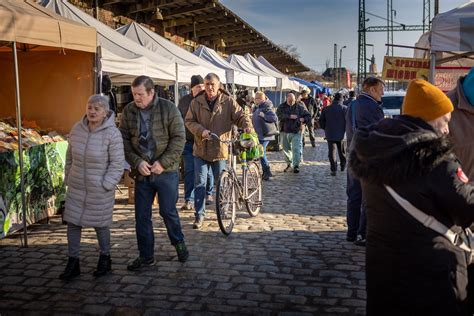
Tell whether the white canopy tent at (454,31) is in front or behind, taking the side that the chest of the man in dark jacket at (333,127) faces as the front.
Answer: behind

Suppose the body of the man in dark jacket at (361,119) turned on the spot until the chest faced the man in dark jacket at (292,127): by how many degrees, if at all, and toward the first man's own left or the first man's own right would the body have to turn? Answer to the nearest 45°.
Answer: approximately 45° to the first man's own left

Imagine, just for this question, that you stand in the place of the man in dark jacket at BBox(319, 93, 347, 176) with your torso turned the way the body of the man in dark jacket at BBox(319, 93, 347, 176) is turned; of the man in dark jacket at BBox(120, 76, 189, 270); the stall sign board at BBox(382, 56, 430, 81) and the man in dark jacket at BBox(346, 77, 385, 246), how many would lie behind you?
3

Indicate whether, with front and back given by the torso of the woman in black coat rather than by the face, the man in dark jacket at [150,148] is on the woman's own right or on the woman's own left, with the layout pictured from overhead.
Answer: on the woman's own left

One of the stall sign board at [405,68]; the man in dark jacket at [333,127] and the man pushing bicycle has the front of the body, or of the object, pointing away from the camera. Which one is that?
the man in dark jacket

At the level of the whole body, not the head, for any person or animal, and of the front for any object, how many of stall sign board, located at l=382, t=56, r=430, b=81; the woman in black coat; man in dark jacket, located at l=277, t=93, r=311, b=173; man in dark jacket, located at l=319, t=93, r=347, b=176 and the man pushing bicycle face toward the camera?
3

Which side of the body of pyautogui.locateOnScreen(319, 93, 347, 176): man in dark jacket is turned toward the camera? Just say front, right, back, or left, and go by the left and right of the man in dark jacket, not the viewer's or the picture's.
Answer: back

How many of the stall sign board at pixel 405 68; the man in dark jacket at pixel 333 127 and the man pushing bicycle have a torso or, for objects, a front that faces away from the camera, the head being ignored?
1

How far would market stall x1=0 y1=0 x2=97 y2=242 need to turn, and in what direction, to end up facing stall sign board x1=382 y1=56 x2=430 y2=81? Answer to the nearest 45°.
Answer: approximately 45° to its left

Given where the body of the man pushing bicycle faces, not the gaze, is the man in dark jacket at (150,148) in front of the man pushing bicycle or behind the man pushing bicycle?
in front

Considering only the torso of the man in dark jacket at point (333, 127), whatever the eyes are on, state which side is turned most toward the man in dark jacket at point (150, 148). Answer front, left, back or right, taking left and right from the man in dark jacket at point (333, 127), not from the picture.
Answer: back
